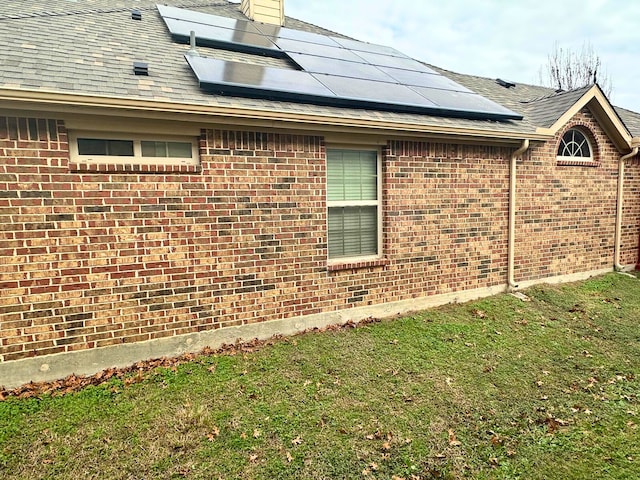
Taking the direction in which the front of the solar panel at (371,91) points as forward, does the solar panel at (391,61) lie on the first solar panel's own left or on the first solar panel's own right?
on the first solar panel's own left

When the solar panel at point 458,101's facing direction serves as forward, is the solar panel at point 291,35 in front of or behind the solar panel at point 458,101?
behind

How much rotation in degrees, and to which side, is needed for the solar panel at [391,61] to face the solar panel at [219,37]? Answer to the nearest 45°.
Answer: approximately 90° to its right

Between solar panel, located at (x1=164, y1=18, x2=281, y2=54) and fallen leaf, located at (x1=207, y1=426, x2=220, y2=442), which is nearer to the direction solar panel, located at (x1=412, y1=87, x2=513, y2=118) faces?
the fallen leaf

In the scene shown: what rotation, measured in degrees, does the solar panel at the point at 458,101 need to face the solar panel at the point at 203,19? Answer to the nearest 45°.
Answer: approximately 135° to its right

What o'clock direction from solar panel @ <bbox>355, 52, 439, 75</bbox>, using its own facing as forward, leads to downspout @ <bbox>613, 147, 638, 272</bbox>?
The downspout is roughly at 10 o'clock from the solar panel.

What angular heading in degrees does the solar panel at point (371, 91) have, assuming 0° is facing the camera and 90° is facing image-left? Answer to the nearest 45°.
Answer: approximately 315°

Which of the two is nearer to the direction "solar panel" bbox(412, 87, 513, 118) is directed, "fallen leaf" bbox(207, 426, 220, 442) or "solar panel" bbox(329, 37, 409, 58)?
the fallen leaf

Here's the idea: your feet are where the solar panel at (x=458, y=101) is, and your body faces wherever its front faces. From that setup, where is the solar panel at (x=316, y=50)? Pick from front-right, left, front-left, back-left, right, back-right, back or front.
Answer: back-right
